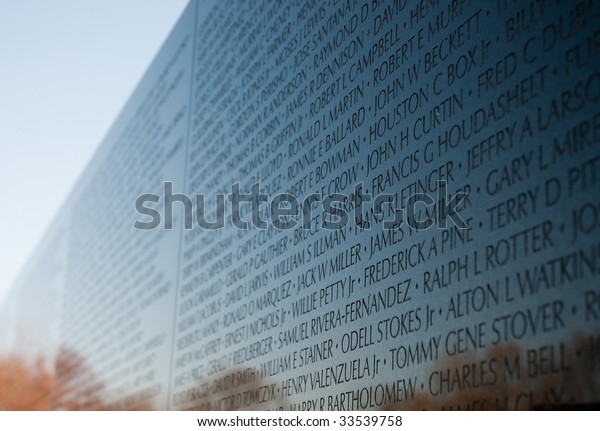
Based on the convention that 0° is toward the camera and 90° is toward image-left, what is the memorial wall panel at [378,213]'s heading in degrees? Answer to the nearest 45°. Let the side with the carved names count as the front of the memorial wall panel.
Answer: approximately 45°
